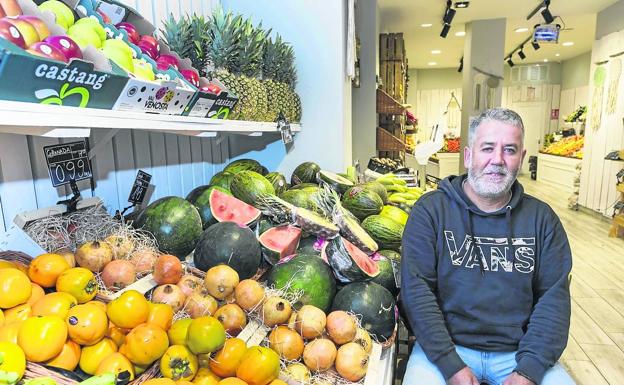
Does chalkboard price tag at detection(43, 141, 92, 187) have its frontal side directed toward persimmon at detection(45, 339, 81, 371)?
yes

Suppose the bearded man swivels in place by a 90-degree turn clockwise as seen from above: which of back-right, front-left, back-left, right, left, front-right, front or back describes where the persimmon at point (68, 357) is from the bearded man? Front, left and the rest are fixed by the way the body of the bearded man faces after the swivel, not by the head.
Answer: front-left

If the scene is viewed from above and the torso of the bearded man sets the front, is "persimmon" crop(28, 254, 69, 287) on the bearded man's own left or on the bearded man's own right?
on the bearded man's own right

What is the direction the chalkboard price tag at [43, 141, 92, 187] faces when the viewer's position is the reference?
facing the viewer

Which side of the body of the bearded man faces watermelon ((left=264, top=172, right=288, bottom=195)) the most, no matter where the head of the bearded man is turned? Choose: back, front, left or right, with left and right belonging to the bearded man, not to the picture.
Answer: right

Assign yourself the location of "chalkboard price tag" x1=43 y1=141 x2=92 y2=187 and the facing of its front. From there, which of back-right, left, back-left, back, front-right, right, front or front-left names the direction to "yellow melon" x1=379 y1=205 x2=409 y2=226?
left

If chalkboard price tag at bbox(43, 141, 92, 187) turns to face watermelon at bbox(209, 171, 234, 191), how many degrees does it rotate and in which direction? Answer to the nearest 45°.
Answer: approximately 135° to its left

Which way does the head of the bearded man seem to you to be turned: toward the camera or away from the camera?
toward the camera

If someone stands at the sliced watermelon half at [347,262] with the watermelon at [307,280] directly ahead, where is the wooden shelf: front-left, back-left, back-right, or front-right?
back-right

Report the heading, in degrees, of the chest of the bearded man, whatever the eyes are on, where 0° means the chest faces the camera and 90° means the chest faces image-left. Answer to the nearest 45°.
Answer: approximately 0°

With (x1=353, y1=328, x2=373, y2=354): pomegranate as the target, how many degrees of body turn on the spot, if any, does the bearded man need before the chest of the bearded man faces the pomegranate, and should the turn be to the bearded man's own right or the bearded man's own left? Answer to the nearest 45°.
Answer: approximately 45° to the bearded man's own right

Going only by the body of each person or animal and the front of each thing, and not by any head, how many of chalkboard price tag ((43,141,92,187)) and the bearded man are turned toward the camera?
2

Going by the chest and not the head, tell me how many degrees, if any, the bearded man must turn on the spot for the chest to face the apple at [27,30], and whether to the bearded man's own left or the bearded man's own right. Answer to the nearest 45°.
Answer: approximately 45° to the bearded man's own right
